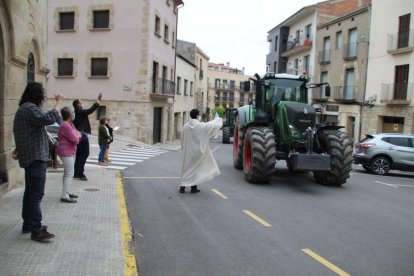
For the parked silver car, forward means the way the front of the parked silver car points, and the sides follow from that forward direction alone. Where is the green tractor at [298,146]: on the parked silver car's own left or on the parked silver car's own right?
on the parked silver car's own right

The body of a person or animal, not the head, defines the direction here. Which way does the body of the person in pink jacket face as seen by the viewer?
to the viewer's right

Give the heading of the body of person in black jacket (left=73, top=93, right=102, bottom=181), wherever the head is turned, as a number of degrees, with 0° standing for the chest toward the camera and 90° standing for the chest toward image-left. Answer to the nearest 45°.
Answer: approximately 270°

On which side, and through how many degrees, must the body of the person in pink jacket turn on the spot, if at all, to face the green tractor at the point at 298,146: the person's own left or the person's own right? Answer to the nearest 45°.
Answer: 0° — they already face it

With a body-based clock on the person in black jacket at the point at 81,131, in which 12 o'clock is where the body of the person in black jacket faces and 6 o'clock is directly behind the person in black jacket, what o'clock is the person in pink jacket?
The person in pink jacket is roughly at 3 o'clock from the person in black jacket.

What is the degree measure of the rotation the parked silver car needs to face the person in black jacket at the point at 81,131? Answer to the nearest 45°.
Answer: approximately 135° to its right

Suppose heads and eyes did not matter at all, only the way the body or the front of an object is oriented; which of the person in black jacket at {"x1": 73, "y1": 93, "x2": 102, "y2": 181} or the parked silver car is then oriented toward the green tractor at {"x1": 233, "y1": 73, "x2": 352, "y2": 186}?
the person in black jacket

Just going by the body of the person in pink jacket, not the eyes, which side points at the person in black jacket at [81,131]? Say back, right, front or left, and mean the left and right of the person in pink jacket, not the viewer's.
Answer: left
